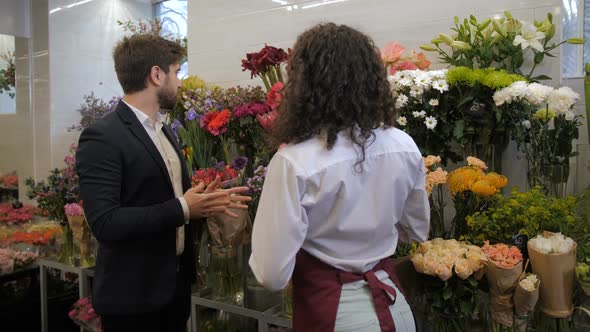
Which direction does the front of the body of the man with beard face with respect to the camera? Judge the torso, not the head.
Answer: to the viewer's right

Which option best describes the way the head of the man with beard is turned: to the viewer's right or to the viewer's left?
to the viewer's right

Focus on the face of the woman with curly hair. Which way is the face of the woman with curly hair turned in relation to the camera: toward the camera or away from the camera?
away from the camera

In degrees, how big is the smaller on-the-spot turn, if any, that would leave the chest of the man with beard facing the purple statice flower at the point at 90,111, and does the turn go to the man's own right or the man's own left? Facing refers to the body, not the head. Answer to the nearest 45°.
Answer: approximately 90° to the man's own left

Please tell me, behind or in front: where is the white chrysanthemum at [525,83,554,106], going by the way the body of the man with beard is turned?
in front

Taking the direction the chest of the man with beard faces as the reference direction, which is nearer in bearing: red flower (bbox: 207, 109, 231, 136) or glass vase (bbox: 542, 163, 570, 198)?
the glass vase
